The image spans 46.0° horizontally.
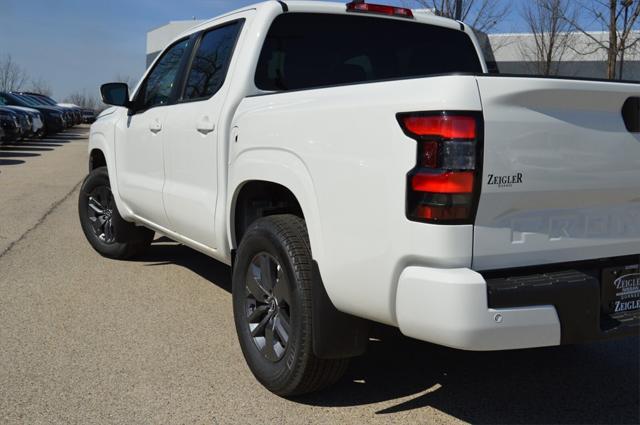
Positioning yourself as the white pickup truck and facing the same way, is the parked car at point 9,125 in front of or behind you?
in front

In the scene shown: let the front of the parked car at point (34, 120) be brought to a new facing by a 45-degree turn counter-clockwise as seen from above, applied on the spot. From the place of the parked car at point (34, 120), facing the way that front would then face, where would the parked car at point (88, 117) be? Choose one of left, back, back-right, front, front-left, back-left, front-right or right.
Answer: left

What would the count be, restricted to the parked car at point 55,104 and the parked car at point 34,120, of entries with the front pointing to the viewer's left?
0

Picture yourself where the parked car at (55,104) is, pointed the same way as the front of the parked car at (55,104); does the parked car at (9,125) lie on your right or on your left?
on your right

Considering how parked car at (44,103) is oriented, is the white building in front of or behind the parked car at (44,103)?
in front

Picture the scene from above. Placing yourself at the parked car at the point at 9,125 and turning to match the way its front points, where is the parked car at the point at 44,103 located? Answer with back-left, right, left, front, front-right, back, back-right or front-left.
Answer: back-left

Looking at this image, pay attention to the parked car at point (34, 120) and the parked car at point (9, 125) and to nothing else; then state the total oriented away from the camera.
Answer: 0

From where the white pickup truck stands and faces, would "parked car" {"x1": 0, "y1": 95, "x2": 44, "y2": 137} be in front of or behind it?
in front

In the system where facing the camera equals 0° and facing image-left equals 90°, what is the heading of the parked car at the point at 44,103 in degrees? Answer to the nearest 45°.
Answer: approximately 315°

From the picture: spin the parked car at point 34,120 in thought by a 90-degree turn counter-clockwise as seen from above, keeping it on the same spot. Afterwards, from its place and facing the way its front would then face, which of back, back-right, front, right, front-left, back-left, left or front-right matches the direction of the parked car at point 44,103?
front-left

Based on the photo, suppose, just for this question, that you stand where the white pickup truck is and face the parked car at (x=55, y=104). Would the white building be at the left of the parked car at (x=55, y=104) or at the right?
right

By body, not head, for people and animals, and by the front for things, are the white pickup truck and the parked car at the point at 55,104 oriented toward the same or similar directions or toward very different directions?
very different directions

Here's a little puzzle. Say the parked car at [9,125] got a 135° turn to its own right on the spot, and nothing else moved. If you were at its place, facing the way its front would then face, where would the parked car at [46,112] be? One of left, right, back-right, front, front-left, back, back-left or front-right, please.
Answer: right

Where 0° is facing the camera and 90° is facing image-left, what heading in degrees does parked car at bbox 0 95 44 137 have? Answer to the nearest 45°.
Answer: approximately 315°
